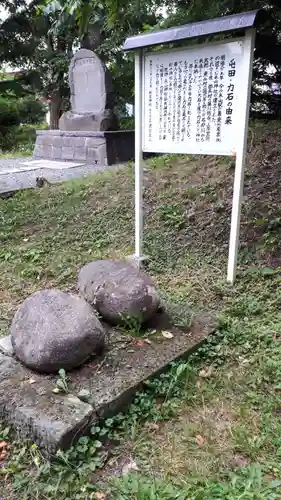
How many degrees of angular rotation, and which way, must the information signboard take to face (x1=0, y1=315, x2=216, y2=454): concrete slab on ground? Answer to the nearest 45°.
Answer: approximately 45° to its left

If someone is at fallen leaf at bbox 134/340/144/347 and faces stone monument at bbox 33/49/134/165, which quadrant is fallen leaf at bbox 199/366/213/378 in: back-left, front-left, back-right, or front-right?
back-right

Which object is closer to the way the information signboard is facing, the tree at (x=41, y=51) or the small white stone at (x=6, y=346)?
the small white stone

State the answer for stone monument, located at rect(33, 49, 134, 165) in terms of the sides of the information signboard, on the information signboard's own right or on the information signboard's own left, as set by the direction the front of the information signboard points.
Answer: on the information signboard's own right

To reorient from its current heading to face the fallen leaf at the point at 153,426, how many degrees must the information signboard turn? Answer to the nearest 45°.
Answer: approximately 45° to its left

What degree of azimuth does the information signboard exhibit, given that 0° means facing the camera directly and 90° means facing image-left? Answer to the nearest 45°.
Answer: approximately 45°

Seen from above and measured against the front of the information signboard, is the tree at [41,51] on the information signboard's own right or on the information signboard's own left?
on the information signboard's own right
